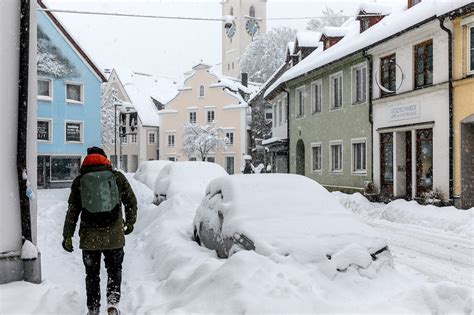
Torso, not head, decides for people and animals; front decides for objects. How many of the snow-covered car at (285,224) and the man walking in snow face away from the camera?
1

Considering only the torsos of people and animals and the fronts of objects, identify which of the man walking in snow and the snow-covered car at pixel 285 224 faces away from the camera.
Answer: the man walking in snow

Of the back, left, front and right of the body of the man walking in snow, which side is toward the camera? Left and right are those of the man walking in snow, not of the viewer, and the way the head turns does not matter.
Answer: back

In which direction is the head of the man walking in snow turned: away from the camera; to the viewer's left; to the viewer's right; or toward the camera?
away from the camera
